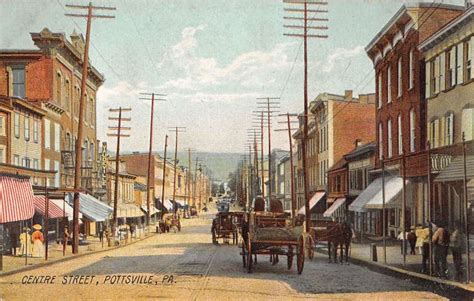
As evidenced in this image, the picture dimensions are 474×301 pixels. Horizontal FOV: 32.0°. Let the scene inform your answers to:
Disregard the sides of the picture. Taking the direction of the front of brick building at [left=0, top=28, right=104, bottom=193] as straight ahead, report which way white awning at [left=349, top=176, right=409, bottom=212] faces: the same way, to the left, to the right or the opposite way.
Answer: the opposite way

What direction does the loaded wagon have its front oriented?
away from the camera

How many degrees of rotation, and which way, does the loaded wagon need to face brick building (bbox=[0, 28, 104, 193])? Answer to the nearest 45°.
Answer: approximately 45° to its left

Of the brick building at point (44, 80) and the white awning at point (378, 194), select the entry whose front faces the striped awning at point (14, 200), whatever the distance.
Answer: the white awning

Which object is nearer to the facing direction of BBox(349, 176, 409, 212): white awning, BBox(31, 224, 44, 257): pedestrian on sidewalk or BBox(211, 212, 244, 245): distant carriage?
the pedestrian on sidewalk

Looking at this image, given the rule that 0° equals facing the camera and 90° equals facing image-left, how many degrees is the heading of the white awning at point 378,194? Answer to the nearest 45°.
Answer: approximately 45°

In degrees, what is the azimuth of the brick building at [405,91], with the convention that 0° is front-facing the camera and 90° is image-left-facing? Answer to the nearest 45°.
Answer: approximately 45°

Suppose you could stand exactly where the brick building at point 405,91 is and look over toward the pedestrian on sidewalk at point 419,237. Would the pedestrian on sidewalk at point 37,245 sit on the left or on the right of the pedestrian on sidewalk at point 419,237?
right

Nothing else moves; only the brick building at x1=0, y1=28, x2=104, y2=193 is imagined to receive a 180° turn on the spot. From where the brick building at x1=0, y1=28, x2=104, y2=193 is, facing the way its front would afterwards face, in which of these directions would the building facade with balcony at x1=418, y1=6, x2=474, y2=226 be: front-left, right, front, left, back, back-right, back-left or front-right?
back-left

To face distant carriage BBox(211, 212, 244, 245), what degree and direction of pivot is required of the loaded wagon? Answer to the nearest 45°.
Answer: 0° — it already faces it

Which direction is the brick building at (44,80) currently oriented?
to the viewer's right

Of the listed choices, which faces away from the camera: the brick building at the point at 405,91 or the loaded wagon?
the loaded wagon

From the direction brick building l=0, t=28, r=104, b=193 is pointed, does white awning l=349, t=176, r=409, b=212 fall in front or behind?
in front
